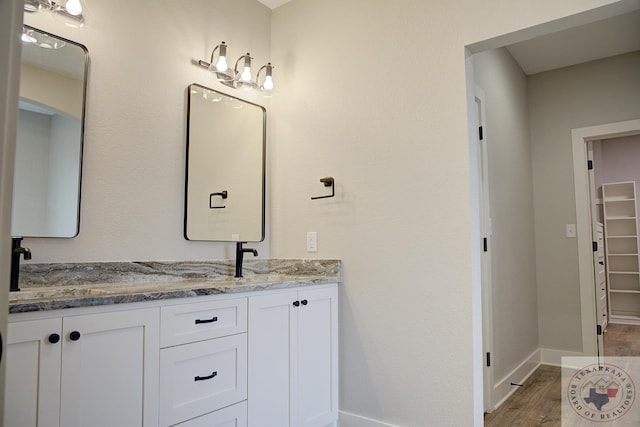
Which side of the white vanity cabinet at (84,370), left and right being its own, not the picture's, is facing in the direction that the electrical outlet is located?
left

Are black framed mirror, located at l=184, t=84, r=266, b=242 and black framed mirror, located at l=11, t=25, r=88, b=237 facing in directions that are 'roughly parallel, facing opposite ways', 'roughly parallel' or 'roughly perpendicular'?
roughly parallel

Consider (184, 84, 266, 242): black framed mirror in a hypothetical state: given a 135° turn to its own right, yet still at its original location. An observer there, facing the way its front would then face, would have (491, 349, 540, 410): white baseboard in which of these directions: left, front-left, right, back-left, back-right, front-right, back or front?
back

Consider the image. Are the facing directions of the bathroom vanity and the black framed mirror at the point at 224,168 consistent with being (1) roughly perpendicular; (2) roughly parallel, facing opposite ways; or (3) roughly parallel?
roughly parallel

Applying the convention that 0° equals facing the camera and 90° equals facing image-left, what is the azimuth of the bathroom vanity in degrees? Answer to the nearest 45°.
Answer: approximately 315°

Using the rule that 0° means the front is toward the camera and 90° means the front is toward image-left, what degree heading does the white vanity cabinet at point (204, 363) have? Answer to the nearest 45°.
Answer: approximately 315°

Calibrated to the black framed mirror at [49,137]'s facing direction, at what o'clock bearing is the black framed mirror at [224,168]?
the black framed mirror at [224,168] is roughly at 10 o'clock from the black framed mirror at [49,137].

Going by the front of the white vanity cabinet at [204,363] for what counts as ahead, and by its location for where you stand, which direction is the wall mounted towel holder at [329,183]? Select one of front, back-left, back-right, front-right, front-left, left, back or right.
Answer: left

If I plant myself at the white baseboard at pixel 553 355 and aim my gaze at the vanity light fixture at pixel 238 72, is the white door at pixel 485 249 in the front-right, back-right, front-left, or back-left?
front-left
